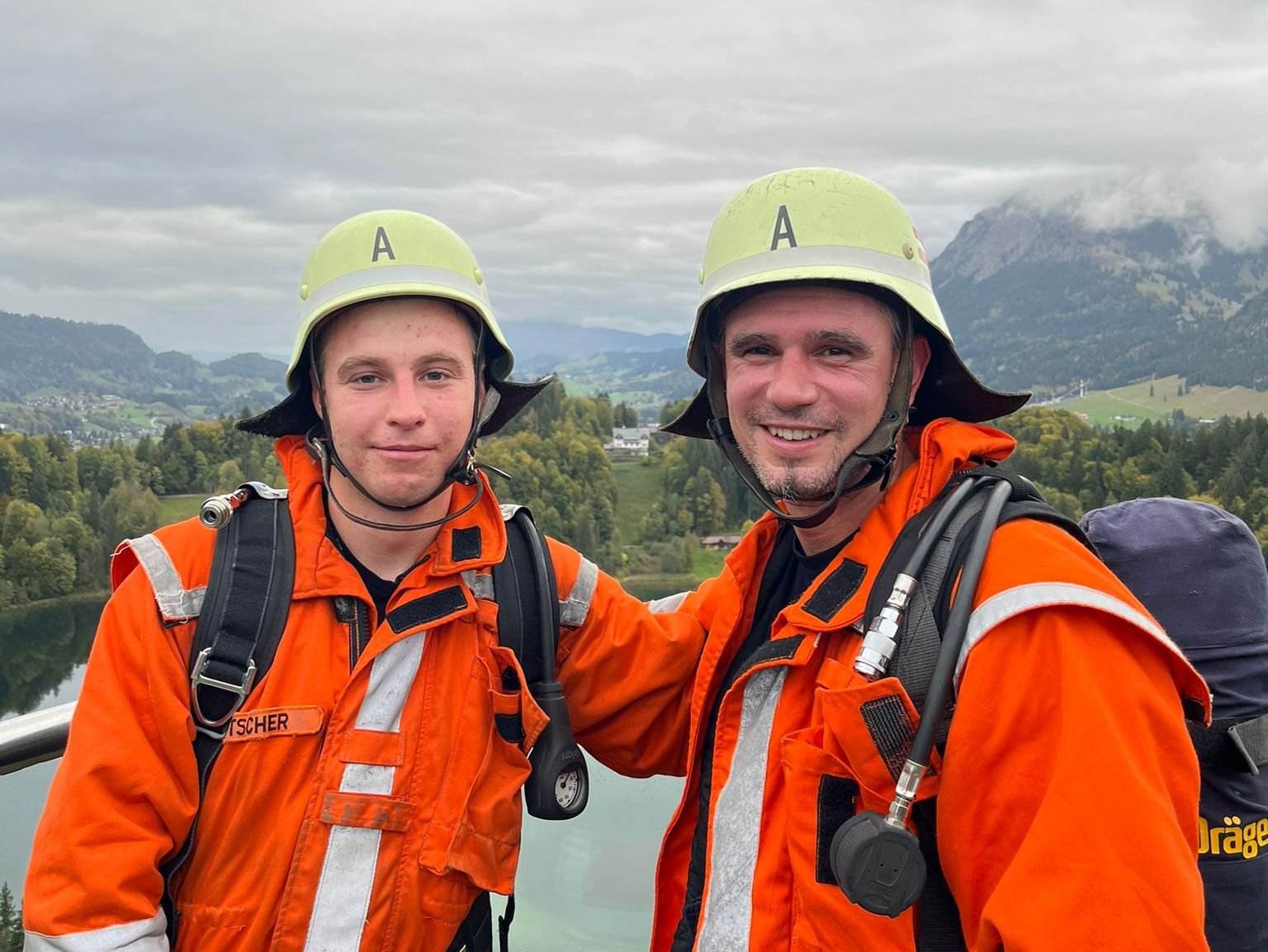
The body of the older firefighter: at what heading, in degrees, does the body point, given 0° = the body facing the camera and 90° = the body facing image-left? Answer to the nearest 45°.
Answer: approximately 45°

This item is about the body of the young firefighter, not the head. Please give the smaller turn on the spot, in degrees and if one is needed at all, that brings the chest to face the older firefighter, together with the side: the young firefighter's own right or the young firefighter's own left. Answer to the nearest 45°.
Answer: approximately 45° to the young firefighter's own left

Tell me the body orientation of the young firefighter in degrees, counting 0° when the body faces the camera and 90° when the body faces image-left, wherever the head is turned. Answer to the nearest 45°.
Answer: approximately 0°

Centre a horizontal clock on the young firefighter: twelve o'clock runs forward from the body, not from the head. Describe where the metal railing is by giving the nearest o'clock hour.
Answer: The metal railing is roughly at 4 o'clock from the young firefighter.
